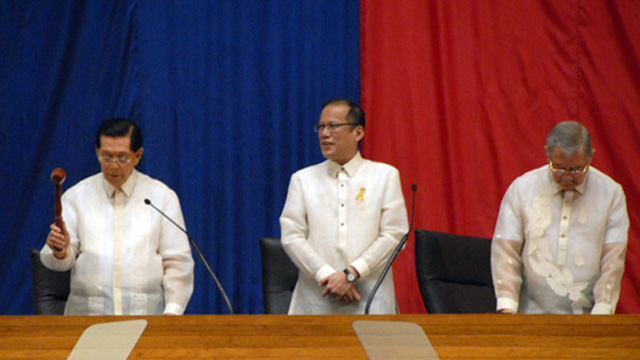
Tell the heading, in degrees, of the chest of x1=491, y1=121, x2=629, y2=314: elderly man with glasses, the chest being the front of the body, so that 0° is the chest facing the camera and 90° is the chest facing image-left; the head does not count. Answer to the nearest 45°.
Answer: approximately 0°

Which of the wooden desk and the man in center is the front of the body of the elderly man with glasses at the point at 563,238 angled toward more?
the wooden desk

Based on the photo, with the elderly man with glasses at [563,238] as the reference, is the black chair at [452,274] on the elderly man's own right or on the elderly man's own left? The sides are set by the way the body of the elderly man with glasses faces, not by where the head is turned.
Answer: on the elderly man's own right

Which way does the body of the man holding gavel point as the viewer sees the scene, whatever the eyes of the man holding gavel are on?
toward the camera

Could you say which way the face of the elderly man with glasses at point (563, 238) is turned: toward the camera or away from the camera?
toward the camera

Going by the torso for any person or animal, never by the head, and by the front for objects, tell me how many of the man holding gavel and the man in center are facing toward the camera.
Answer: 2

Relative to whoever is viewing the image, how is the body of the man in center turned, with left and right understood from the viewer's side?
facing the viewer

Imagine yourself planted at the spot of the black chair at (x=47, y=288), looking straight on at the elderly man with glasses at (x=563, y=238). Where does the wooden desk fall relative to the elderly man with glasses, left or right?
right

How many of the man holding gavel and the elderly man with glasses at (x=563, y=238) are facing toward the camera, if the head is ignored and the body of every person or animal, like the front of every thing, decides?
2

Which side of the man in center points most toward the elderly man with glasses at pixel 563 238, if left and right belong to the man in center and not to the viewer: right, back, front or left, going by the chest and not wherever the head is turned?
left

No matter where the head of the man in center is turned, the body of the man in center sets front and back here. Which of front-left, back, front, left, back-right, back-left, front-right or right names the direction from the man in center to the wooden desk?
front

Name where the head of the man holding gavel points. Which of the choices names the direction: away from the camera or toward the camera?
toward the camera

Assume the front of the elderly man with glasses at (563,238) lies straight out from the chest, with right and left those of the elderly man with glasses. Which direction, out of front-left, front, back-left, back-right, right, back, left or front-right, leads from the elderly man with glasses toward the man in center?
right

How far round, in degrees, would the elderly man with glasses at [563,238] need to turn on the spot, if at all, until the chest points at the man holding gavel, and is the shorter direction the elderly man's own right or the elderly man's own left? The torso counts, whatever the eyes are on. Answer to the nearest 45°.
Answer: approximately 90° to the elderly man's own right

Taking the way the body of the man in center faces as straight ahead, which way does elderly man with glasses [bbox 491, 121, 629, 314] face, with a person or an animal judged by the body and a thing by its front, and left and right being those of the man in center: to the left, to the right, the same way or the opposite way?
the same way
